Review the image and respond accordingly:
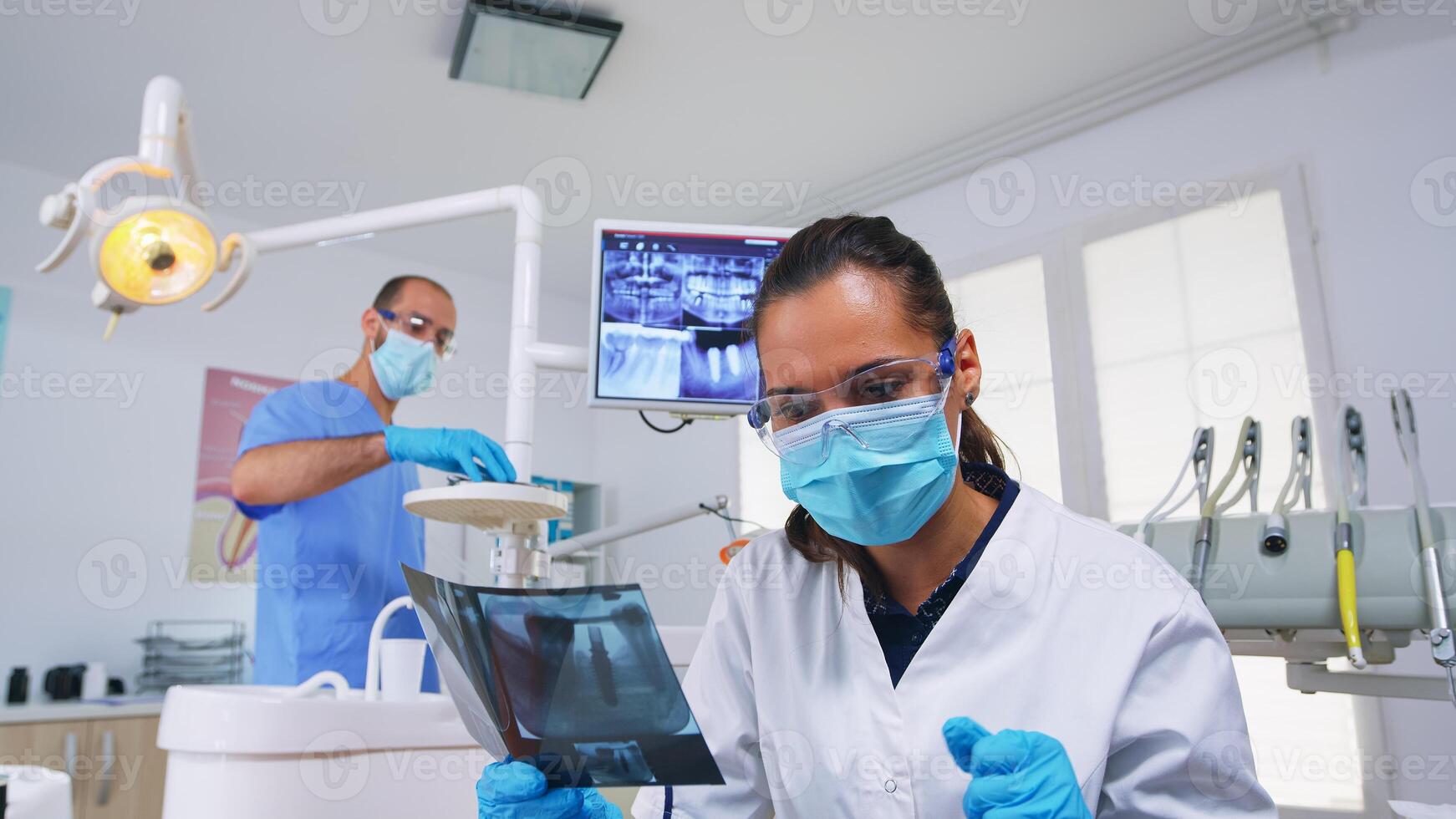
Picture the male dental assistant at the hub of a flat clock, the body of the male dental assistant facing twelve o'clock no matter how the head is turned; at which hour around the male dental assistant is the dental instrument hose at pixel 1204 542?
The dental instrument hose is roughly at 12 o'clock from the male dental assistant.

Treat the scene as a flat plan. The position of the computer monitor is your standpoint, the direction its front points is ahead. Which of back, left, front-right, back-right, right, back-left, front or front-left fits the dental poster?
back-right

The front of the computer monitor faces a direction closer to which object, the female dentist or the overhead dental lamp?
the female dentist

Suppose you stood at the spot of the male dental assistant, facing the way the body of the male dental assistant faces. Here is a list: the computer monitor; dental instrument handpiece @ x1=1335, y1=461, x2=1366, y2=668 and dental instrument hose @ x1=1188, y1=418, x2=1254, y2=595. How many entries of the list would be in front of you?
3

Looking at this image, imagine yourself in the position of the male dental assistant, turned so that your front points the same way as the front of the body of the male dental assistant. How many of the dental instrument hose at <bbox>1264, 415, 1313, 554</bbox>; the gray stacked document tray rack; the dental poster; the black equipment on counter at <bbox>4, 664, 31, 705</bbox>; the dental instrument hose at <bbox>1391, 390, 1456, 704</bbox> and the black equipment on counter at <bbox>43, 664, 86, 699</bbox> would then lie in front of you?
2

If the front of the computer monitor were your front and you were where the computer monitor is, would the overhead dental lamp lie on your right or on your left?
on your right

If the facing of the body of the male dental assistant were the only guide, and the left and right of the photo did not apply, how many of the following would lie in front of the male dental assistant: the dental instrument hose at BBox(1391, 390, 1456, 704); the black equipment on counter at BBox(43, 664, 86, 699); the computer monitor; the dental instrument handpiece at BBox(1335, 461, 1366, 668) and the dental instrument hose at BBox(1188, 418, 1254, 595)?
4

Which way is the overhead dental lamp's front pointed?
toward the camera

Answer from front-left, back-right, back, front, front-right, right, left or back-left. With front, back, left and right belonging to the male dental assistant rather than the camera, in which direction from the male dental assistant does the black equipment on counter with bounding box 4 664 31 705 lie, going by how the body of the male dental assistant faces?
back

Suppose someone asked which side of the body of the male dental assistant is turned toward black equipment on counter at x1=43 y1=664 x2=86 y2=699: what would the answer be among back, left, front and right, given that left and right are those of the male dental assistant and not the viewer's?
back

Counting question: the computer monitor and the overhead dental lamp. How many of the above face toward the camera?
2
